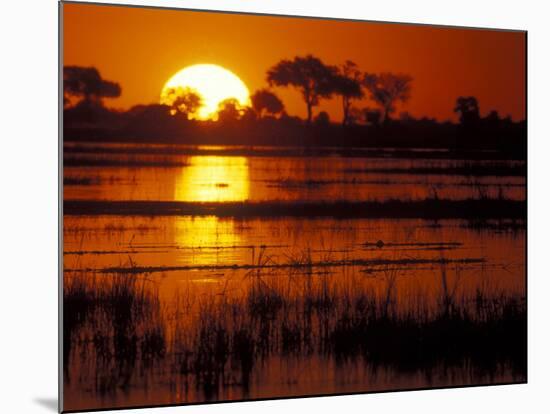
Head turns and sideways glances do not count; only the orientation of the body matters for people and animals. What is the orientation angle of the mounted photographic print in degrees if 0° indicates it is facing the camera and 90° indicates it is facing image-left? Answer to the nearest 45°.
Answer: approximately 315°
